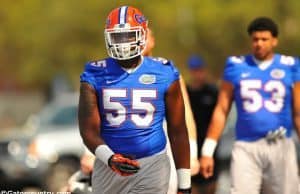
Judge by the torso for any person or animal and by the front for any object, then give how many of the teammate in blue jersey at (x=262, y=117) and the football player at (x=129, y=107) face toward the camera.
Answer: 2

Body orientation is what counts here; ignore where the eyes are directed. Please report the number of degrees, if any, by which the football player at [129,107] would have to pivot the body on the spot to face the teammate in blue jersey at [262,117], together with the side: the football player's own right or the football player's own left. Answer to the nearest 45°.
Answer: approximately 135° to the football player's own left

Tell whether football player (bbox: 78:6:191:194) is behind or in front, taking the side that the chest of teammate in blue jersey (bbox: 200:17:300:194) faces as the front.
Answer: in front

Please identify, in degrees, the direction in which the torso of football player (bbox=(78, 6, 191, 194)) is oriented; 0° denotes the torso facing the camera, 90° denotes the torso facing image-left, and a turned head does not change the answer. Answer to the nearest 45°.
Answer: approximately 0°
